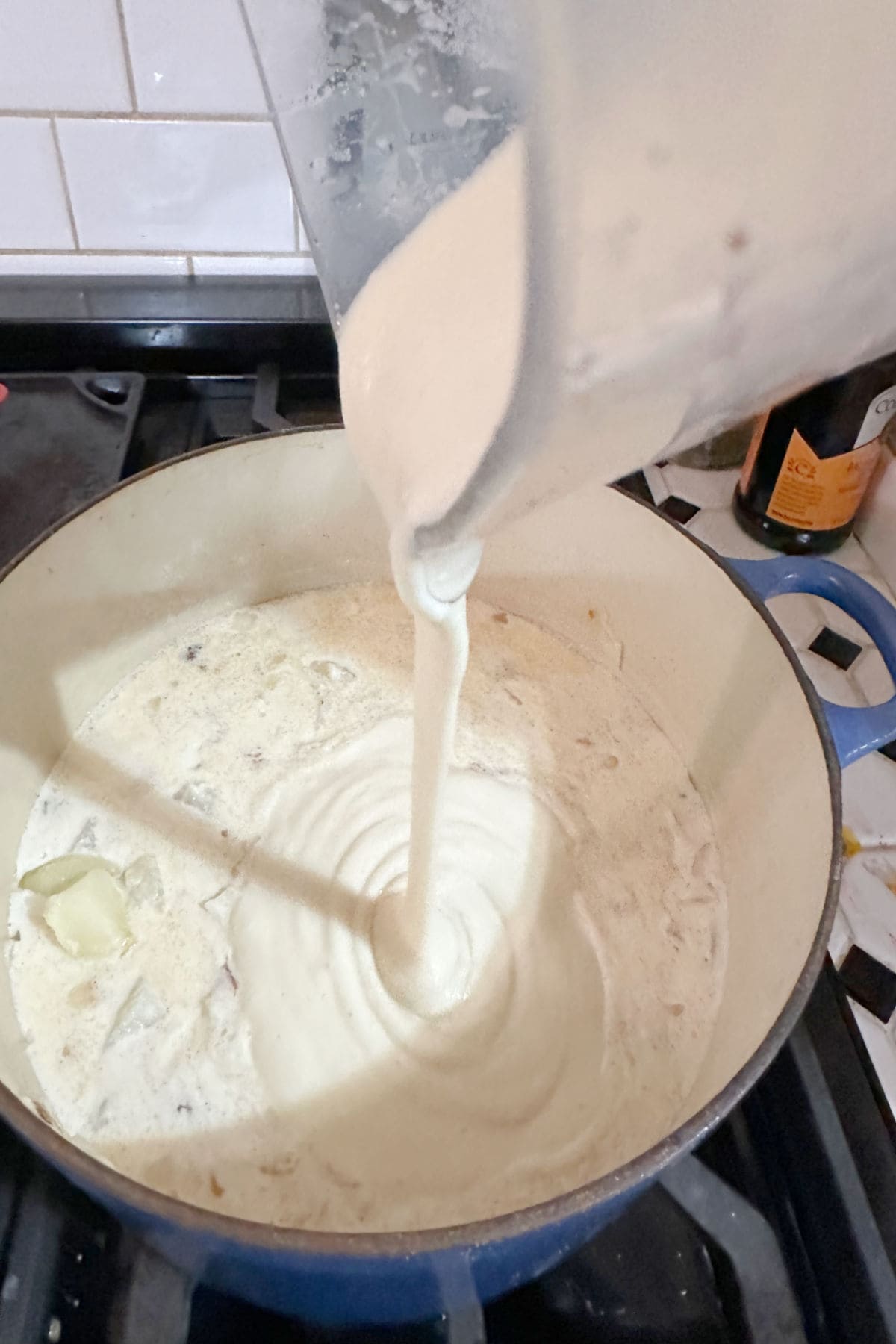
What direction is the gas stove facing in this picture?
toward the camera
